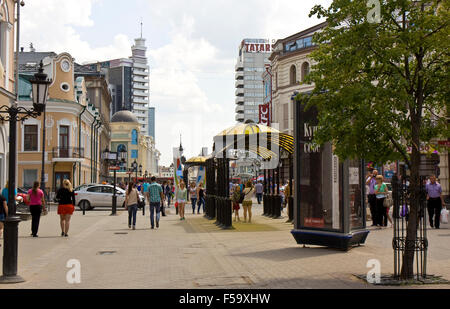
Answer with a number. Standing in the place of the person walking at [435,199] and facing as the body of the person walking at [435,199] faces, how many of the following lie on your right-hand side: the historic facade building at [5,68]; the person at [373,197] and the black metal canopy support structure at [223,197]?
3

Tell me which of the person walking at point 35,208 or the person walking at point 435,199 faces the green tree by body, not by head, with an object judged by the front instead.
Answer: the person walking at point 435,199

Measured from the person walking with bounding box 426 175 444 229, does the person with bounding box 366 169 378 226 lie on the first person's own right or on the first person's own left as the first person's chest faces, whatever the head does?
on the first person's own right

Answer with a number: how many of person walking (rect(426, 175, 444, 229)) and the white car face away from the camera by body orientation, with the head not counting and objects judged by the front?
0

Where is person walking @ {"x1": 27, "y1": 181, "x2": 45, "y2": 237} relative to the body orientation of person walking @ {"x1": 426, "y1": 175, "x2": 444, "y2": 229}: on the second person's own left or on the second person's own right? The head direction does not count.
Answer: on the second person's own right

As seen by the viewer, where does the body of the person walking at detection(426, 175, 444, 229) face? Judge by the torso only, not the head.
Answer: toward the camera

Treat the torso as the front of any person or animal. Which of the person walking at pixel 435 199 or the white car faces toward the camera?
the person walking

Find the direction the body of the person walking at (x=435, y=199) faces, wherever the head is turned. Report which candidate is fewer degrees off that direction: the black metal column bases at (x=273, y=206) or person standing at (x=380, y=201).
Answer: the person standing

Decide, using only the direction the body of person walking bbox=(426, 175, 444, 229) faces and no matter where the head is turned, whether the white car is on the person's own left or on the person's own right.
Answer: on the person's own right
